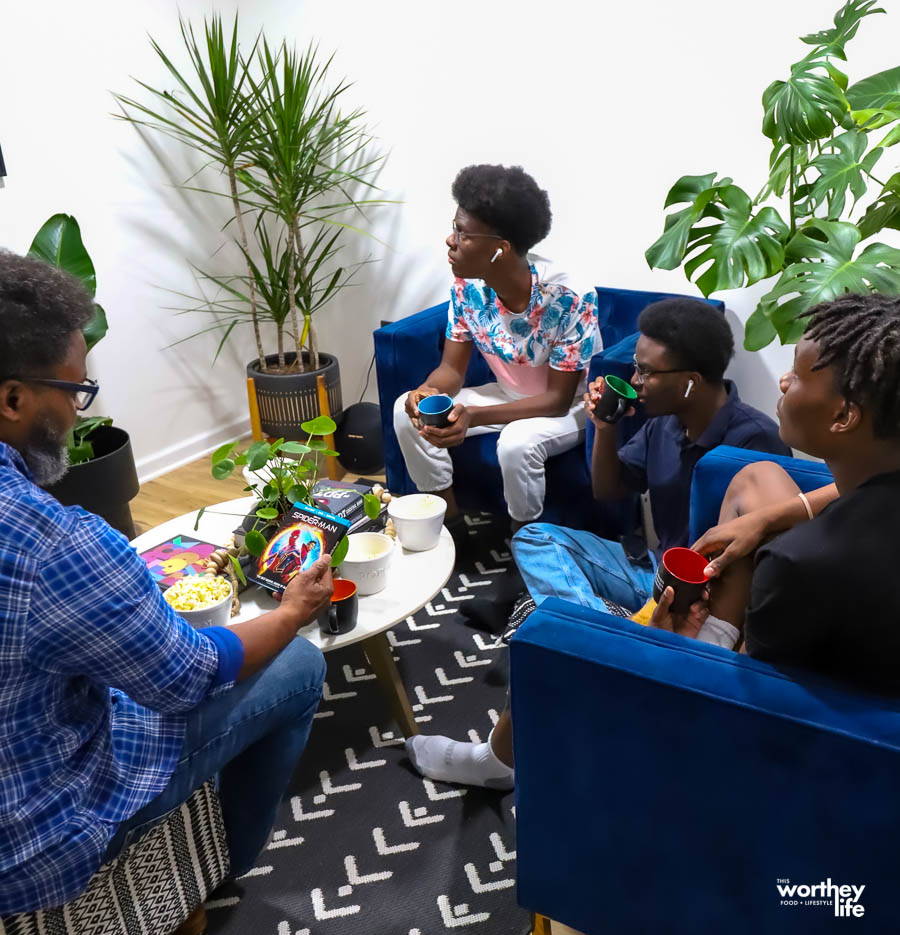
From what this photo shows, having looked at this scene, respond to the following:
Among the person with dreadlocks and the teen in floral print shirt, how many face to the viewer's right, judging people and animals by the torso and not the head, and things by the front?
0

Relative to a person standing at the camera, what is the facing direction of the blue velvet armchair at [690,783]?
facing away from the viewer and to the left of the viewer

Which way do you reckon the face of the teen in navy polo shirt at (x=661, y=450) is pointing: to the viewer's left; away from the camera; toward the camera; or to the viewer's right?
to the viewer's left

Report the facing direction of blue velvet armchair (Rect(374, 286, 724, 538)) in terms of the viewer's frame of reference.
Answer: facing the viewer and to the left of the viewer

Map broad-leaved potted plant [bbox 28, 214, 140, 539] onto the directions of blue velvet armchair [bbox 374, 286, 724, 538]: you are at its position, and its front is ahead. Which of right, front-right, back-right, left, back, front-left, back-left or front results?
front-right

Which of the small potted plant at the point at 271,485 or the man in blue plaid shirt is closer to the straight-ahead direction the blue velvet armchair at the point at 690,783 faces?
the small potted plant

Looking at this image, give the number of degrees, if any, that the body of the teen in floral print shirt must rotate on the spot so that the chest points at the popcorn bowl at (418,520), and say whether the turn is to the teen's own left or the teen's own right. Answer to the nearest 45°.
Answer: approximately 45° to the teen's own left

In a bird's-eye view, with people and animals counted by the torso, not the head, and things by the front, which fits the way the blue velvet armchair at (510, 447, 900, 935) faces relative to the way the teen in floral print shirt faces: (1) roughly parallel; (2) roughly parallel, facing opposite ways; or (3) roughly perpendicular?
roughly perpendicular

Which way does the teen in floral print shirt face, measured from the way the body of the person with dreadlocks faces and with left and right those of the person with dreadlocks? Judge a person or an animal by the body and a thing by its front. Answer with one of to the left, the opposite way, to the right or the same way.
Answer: to the left

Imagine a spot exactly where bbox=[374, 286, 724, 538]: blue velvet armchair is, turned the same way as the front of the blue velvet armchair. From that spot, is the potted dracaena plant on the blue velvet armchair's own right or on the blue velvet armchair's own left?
on the blue velvet armchair's own right

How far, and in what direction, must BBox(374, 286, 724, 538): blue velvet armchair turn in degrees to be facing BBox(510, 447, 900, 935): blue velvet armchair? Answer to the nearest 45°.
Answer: approximately 45° to its left

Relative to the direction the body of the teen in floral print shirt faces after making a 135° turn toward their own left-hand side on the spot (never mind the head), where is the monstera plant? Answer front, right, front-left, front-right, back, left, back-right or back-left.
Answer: front-right

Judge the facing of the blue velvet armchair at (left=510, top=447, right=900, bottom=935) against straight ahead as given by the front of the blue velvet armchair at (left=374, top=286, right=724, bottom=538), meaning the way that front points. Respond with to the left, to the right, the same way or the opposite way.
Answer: to the right

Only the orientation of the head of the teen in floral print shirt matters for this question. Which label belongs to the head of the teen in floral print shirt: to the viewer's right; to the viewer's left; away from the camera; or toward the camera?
to the viewer's left

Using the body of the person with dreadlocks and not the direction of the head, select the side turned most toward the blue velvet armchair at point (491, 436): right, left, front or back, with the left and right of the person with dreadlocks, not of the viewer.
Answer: front

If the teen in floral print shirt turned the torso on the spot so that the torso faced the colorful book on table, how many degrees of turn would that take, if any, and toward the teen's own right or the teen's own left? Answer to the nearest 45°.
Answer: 0° — they already face it

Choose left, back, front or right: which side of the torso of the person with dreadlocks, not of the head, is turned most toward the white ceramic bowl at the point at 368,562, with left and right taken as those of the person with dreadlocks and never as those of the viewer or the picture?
front
